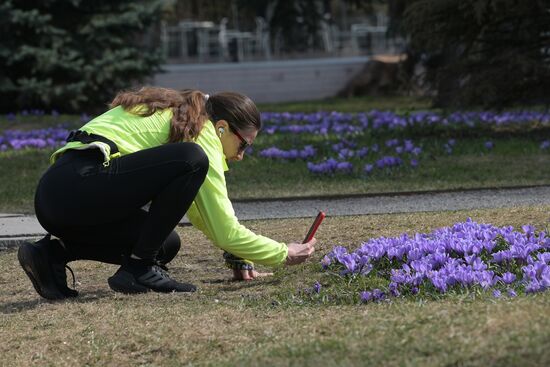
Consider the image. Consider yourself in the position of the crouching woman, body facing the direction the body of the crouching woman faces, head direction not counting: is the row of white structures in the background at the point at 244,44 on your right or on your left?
on your left

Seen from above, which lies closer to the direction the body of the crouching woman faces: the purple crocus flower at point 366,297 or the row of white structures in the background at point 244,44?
the purple crocus flower

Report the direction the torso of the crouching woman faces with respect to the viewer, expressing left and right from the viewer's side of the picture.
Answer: facing to the right of the viewer

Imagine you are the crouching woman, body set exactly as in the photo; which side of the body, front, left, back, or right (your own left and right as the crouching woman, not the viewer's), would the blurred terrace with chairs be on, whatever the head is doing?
left

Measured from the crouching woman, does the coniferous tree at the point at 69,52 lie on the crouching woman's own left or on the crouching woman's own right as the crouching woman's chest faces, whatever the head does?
on the crouching woman's own left

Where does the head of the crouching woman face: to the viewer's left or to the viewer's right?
to the viewer's right
